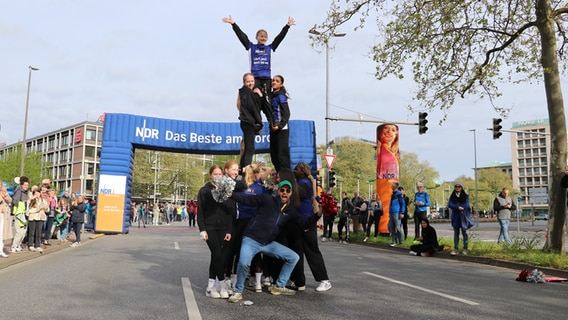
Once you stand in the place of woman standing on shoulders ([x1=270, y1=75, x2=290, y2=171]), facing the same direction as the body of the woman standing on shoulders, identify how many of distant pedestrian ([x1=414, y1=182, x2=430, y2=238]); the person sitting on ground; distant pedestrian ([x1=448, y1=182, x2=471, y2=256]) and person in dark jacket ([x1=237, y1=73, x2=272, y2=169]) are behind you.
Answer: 3

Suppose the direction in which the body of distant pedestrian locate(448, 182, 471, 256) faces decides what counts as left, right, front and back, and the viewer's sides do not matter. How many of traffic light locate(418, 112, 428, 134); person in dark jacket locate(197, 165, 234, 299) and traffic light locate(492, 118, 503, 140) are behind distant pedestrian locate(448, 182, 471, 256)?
2

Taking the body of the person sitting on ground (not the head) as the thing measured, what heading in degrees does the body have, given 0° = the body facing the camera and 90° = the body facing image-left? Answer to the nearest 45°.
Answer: approximately 45°

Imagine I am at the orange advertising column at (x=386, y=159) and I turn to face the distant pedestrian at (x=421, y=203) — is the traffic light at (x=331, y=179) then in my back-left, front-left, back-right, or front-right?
back-right

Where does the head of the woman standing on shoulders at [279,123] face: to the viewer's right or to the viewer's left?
to the viewer's left

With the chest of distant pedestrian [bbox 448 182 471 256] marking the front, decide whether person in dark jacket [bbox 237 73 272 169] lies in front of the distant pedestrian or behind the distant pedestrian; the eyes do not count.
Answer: in front

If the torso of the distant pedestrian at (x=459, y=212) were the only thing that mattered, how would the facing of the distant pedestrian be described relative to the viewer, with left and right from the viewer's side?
facing the viewer

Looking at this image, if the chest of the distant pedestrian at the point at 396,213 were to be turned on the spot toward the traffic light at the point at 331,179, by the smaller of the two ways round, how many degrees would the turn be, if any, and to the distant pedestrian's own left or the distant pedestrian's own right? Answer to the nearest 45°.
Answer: approximately 90° to the distant pedestrian's own right

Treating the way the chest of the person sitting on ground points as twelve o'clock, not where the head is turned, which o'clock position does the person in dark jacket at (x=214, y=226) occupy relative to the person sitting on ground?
The person in dark jacket is roughly at 11 o'clock from the person sitting on ground.

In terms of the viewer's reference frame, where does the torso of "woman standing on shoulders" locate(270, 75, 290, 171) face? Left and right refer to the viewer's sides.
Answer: facing the viewer and to the left of the viewer

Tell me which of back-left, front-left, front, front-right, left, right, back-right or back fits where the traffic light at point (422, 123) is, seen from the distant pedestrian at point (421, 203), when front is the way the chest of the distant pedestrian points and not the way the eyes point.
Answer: back-right

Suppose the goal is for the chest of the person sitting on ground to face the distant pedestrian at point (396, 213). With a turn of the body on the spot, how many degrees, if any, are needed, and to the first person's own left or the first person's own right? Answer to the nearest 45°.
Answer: approximately 90° to the first person's own right
